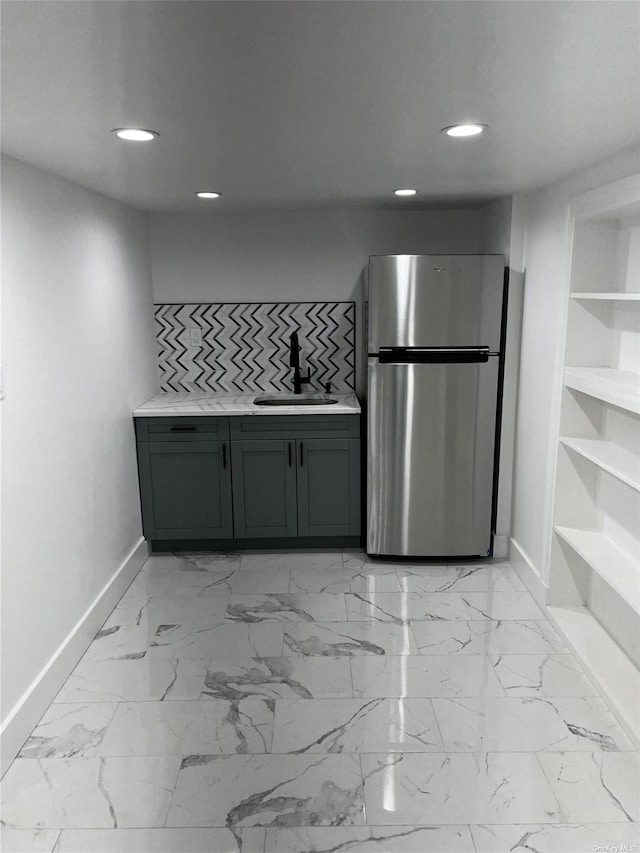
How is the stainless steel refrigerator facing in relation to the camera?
toward the camera

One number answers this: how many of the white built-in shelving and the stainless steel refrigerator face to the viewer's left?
1

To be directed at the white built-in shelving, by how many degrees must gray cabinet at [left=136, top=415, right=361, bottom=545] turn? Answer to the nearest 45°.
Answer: approximately 45° to its left

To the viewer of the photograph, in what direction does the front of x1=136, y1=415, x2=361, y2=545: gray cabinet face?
facing the viewer

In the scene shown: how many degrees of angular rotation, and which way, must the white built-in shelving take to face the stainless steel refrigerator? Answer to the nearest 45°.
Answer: approximately 45° to its right

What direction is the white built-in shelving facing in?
to the viewer's left

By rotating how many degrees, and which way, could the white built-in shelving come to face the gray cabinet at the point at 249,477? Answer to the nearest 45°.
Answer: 0° — it already faces it

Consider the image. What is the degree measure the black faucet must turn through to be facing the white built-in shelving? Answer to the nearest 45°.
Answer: approximately 45° to its left

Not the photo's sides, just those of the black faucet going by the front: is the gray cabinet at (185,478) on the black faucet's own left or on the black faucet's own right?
on the black faucet's own right

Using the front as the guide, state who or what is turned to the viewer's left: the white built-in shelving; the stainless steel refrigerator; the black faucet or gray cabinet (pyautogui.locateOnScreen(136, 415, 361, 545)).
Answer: the white built-in shelving

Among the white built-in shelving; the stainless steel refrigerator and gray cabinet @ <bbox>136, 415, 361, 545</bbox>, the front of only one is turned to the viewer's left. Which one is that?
the white built-in shelving

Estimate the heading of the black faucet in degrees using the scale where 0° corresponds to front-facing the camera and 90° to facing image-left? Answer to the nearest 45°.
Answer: approximately 0°
